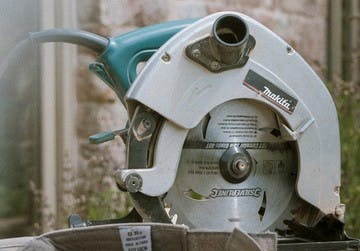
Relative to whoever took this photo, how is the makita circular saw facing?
facing to the right of the viewer
